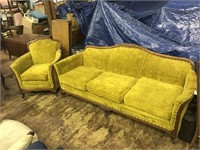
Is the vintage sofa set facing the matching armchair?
no

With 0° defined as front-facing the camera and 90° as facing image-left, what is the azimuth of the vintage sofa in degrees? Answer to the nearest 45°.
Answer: approximately 45°
